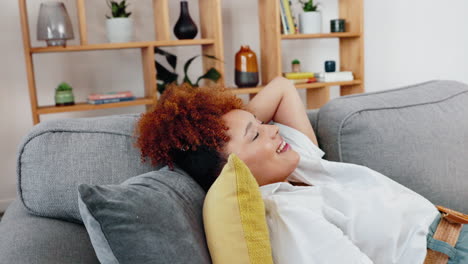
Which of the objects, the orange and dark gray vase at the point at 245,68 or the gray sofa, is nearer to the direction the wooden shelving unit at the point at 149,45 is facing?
the gray sofa

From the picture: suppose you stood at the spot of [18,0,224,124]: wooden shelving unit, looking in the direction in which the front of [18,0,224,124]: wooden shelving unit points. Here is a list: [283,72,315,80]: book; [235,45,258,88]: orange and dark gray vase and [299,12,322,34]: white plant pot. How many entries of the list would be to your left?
3

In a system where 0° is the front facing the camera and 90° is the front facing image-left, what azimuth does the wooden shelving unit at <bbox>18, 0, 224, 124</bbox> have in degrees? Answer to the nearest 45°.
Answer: approximately 0°

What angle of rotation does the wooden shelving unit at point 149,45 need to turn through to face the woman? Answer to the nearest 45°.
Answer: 0° — it already faces them

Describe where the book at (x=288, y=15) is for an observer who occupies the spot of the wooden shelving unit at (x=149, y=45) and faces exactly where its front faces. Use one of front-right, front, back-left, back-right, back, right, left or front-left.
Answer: left

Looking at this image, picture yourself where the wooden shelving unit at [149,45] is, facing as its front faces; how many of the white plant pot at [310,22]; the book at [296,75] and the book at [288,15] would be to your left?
3

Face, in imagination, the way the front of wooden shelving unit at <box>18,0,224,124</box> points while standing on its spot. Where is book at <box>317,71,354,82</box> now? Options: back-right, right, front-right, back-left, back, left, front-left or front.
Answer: left

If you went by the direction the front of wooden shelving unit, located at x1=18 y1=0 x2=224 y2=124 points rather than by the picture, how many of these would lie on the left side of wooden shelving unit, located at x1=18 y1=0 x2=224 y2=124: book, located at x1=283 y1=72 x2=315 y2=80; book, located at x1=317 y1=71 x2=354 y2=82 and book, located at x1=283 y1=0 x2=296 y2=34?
3

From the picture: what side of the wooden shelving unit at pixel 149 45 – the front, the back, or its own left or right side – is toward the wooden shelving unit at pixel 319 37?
left

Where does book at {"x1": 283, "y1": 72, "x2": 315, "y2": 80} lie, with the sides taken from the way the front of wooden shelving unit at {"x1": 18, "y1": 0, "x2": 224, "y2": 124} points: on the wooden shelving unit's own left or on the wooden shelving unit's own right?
on the wooden shelving unit's own left

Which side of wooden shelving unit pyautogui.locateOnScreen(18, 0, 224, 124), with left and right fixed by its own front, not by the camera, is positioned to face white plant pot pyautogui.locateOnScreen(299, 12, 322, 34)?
left

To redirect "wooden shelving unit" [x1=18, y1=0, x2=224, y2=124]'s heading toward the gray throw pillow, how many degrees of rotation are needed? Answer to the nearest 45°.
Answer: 0° — it already faces it

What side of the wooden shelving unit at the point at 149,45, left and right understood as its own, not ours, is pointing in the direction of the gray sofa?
front

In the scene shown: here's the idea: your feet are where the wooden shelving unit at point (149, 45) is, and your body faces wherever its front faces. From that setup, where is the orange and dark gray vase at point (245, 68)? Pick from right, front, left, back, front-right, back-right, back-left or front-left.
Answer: left

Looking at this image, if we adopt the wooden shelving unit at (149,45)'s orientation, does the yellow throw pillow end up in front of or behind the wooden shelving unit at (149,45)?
in front
